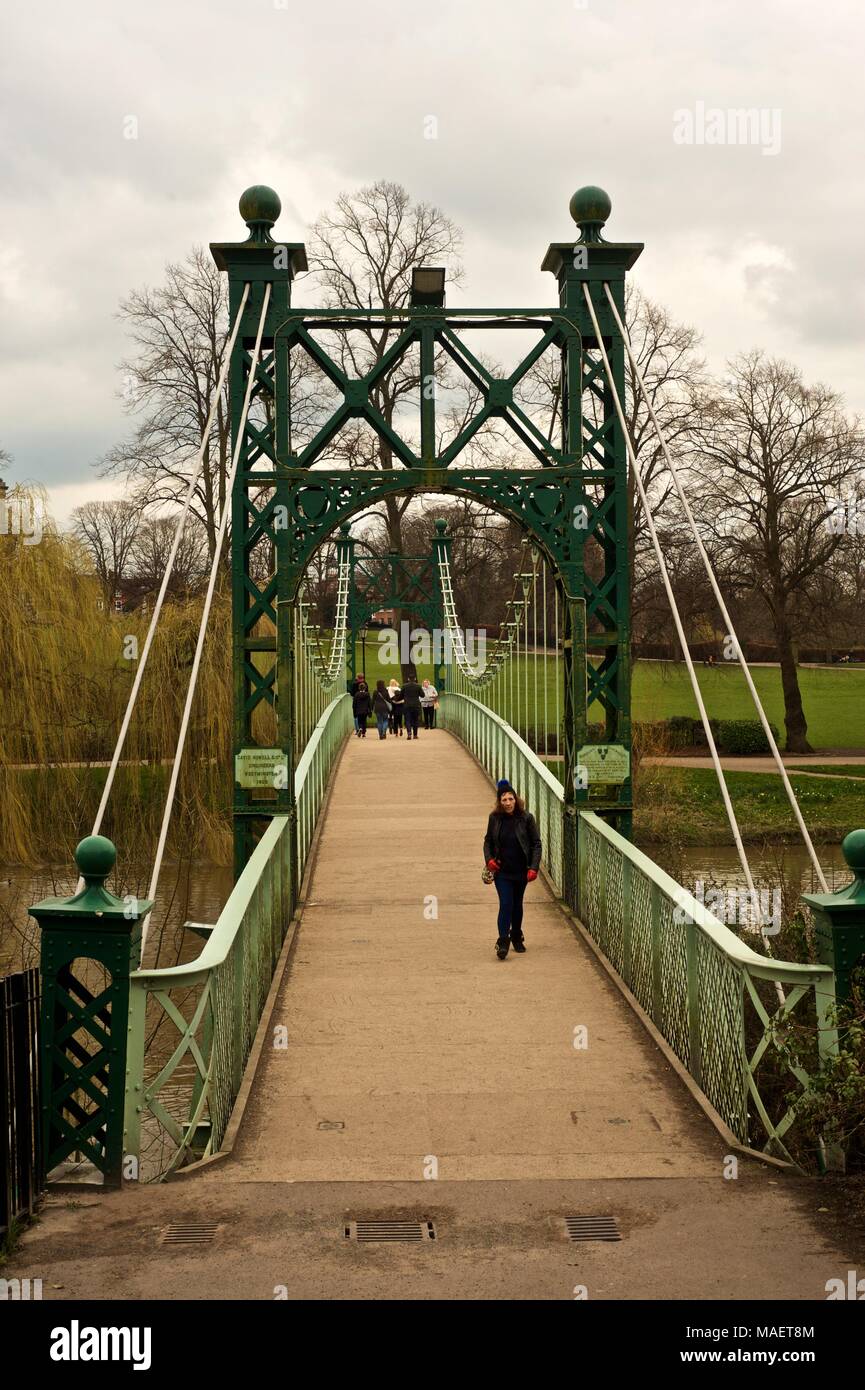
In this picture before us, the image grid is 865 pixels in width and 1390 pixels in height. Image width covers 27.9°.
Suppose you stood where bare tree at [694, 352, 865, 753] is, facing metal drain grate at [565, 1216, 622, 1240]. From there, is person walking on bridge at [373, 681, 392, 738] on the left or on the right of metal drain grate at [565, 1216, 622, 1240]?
right

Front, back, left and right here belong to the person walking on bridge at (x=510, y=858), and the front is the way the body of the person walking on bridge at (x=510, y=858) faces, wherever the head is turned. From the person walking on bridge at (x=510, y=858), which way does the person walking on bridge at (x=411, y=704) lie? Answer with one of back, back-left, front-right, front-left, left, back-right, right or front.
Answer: back

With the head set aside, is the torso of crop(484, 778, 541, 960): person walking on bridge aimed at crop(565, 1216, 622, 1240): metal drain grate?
yes
